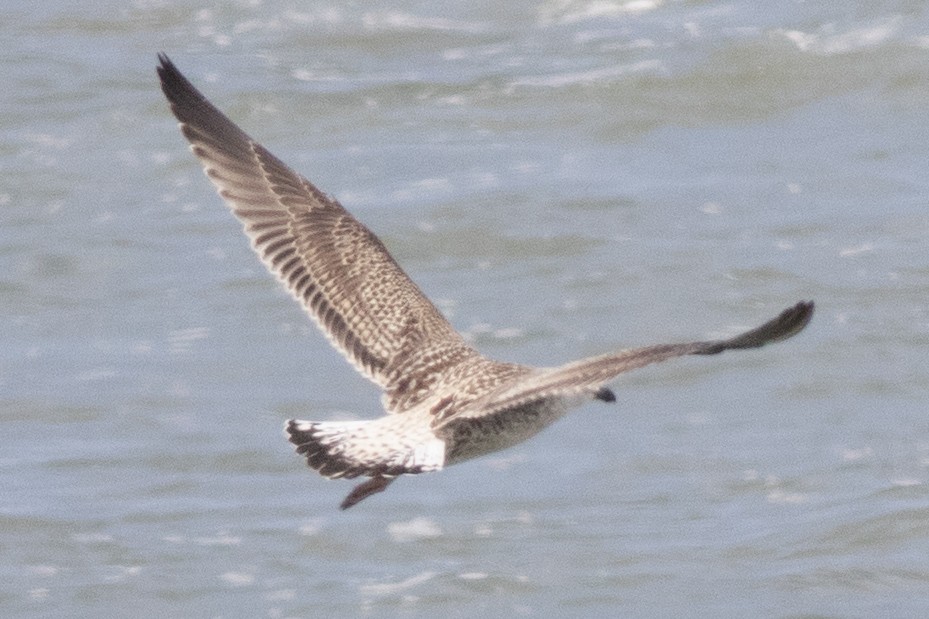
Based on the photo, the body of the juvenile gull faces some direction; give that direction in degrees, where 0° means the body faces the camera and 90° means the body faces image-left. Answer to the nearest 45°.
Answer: approximately 225°
